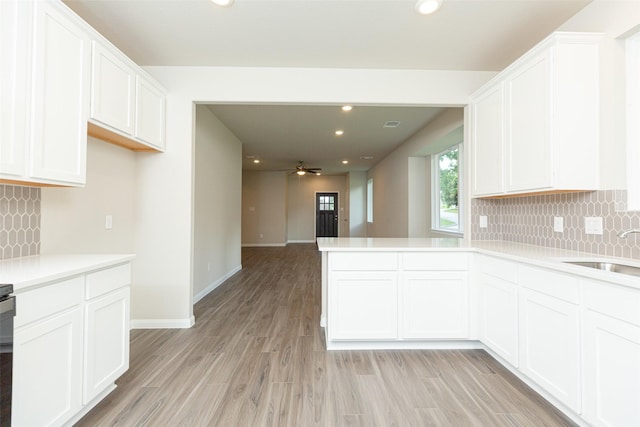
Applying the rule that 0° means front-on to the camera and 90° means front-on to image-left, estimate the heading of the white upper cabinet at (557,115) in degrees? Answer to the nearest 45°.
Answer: approximately 45°

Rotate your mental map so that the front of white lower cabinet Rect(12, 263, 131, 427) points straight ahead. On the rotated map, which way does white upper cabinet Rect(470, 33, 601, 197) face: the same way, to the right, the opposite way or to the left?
the opposite way

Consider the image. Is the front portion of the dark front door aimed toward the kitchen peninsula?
yes

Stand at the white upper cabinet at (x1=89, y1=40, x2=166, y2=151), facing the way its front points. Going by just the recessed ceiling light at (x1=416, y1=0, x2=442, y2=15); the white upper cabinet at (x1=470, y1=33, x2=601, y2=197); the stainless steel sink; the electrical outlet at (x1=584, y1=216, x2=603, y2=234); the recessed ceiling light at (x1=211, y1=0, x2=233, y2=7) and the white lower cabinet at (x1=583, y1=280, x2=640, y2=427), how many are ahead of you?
6

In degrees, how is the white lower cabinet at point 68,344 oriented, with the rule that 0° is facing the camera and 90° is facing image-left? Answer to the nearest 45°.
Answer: approximately 315°

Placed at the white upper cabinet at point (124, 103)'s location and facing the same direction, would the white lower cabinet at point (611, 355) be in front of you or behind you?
in front

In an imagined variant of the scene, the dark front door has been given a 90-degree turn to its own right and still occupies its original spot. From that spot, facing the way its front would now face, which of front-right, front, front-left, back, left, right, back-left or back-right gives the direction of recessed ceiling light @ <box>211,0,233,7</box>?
left

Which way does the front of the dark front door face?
toward the camera

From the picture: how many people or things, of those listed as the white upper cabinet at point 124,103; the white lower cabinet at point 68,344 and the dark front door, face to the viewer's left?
0

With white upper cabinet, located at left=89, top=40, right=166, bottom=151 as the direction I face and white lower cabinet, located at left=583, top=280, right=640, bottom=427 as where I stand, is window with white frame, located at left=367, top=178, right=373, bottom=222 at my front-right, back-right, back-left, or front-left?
front-right

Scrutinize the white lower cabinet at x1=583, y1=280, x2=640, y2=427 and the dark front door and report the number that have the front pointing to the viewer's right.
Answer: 0

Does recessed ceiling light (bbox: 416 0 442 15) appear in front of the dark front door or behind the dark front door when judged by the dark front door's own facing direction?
in front

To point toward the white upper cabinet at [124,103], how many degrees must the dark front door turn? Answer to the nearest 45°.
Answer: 0° — it already faces it

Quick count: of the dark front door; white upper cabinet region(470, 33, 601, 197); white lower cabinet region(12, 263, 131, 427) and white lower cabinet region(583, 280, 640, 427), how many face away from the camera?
0

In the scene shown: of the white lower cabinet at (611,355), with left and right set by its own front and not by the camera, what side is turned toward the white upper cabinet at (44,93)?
front

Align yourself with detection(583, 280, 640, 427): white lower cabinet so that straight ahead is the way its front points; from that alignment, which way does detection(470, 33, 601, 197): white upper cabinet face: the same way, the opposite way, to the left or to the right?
the same way

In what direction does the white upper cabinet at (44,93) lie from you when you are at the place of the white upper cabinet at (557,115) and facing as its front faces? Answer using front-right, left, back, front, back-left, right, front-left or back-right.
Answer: front

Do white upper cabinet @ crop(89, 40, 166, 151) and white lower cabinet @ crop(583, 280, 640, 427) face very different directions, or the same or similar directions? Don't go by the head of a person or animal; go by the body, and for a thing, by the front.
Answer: very different directions

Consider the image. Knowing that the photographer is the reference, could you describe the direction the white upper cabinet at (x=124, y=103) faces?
facing the viewer and to the right of the viewer

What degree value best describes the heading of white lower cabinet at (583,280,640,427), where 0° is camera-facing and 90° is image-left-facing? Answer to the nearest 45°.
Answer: approximately 45°
